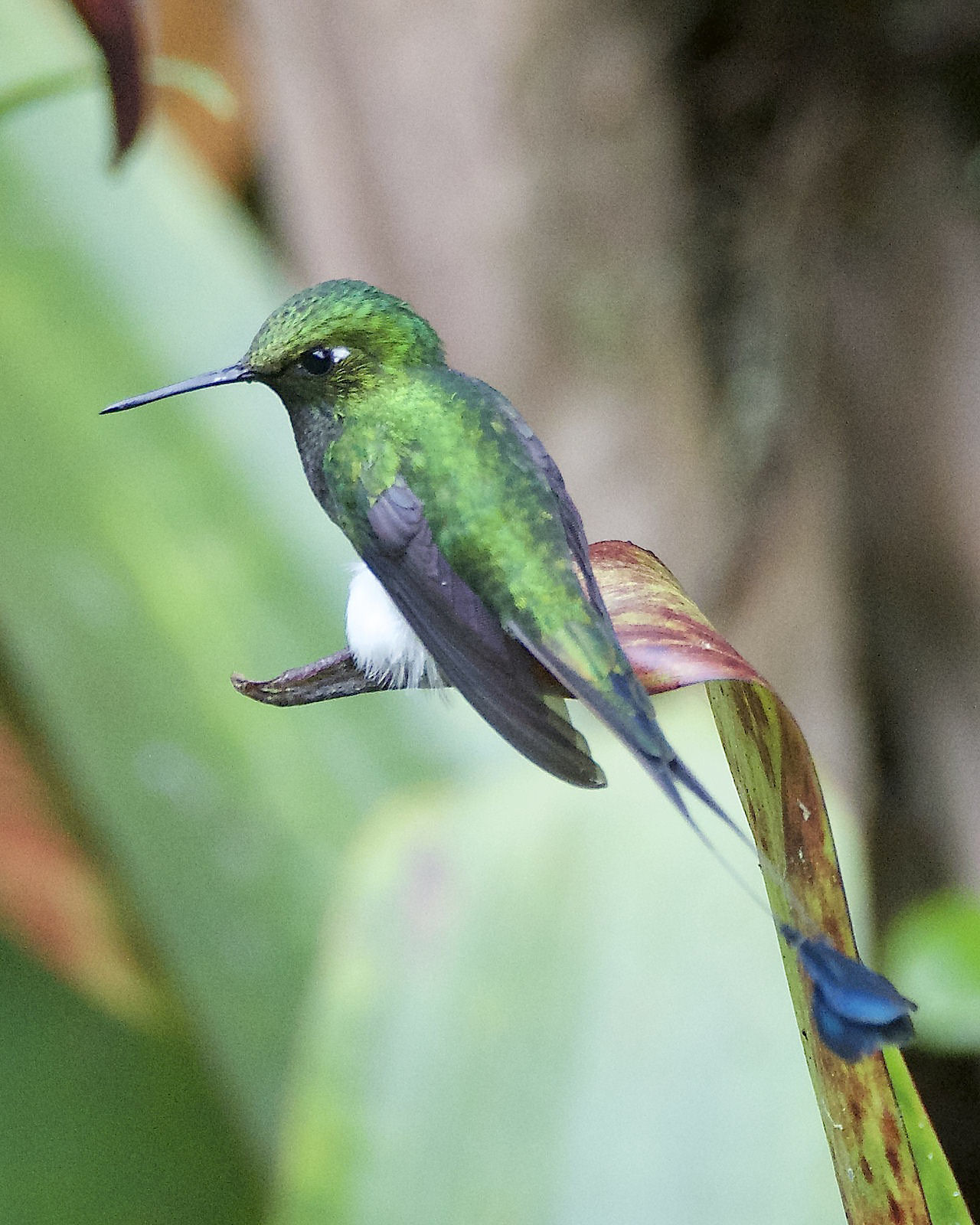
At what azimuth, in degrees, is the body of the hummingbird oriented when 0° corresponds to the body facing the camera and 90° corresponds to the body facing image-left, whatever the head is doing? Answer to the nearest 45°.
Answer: approximately 135°
